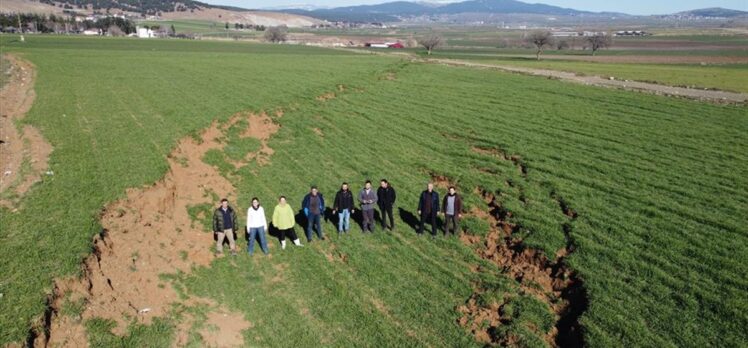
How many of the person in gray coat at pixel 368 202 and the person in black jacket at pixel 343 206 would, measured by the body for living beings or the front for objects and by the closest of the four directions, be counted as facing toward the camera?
2

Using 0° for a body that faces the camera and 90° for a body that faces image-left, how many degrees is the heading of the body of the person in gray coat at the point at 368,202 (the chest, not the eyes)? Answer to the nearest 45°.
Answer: approximately 0°

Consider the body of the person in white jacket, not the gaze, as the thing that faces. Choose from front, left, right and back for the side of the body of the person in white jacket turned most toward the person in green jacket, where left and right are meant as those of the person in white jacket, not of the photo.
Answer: left

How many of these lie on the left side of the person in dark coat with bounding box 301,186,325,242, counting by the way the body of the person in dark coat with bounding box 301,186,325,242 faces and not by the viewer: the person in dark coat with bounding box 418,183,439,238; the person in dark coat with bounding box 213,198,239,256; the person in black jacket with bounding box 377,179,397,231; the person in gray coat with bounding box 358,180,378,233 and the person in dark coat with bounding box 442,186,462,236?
4

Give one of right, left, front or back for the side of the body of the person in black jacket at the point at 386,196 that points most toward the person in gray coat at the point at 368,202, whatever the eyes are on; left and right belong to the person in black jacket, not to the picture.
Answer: right

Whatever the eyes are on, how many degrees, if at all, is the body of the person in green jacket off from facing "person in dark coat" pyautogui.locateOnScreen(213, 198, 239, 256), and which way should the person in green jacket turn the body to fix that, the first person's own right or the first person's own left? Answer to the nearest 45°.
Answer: approximately 90° to the first person's own right
